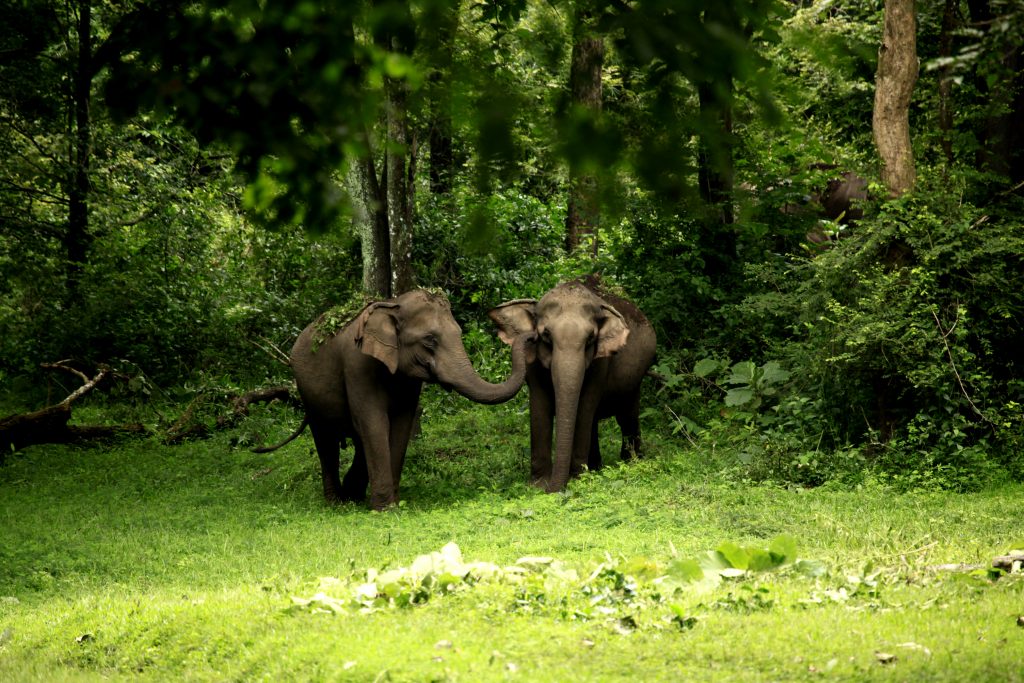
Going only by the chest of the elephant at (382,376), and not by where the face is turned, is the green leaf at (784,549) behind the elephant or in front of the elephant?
in front

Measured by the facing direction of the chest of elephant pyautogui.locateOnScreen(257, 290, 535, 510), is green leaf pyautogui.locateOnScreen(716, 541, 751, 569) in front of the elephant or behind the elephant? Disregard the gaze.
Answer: in front

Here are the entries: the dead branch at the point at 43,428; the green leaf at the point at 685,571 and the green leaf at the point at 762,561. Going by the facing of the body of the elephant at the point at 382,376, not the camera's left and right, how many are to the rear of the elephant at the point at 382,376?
1

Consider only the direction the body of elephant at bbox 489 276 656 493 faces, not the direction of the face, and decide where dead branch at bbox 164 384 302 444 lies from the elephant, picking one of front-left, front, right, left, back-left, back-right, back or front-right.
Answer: right

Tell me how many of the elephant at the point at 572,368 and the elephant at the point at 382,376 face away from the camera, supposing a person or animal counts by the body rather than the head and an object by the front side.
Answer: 0

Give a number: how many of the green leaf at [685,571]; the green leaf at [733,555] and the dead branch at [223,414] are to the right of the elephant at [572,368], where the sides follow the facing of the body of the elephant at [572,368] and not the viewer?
1

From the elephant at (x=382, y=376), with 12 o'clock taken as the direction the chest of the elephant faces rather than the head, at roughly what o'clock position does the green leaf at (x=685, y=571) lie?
The green leaf is roughly at 1 o'clock from the elephant.

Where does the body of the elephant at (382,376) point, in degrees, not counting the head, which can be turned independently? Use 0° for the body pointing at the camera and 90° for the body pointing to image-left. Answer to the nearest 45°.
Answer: approximately 315°

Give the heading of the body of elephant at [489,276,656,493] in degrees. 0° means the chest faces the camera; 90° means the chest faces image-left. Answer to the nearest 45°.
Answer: approximately 45°

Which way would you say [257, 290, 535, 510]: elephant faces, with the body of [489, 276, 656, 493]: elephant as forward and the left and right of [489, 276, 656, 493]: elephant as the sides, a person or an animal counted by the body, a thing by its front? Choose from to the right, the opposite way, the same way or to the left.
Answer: to the left

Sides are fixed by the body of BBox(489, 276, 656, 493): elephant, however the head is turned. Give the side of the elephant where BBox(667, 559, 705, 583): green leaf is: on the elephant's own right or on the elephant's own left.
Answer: on the elephant's own left

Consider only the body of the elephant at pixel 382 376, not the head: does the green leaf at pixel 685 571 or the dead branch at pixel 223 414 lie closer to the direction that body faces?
the green leaf
